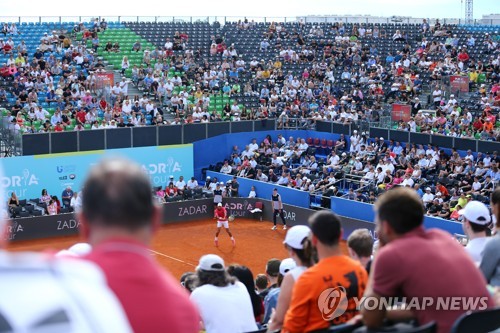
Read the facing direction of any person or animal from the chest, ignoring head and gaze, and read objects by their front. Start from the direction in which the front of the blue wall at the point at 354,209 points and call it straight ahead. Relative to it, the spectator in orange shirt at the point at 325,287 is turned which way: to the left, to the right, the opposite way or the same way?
to the right

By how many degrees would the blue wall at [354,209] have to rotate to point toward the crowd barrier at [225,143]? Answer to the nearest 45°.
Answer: approximately 90° to its right

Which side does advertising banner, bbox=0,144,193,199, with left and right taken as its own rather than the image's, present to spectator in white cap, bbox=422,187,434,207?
left

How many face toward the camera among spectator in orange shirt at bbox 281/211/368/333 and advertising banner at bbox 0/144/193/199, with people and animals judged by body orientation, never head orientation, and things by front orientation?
1

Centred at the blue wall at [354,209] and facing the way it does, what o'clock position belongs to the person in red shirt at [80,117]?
The person in red shirt is roughly at 2 o'clock from the blue wall.

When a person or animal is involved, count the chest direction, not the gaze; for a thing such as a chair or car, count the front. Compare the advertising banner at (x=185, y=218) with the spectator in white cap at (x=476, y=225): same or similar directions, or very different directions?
very different directions

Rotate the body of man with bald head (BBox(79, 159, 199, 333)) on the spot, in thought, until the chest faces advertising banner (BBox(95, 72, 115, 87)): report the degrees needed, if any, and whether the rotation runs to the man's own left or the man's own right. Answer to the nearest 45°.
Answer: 0° — they already face it

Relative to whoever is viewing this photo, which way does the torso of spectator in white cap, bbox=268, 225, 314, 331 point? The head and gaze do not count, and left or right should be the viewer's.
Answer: facing away from the viewer and to the left of the viewer

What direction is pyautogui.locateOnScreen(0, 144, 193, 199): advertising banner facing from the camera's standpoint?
toward the camera

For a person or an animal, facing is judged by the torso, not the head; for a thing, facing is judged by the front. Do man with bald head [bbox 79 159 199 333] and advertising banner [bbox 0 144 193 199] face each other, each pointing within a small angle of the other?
yes

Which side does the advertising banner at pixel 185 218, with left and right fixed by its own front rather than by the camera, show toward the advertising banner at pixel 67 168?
right

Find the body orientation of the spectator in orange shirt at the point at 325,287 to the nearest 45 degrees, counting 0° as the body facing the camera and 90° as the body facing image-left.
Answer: approximately 135°

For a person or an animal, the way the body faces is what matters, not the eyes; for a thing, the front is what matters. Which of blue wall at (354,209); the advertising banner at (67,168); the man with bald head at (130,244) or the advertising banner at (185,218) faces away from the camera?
the man with bald head

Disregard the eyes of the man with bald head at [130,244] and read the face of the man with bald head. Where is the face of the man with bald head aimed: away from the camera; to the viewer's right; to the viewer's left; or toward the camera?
away from the camera

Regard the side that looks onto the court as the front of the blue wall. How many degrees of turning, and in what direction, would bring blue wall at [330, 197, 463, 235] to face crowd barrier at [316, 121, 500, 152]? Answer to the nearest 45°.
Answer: approximately 135° to its right

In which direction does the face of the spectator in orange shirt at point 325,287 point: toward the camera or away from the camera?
away from the camera

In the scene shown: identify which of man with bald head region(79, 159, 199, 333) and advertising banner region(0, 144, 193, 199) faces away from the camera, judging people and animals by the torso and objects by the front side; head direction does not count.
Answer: the man with bald head

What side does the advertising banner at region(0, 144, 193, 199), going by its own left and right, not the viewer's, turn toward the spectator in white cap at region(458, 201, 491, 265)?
front

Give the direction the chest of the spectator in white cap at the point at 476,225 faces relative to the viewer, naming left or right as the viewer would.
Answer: facing away from the viewer and to the left of the viewer

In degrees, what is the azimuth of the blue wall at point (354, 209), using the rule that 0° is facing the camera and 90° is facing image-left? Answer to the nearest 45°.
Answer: approximately 45°

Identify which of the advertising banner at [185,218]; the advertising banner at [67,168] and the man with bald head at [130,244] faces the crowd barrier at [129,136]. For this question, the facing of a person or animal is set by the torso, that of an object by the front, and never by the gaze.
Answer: the man with bald head

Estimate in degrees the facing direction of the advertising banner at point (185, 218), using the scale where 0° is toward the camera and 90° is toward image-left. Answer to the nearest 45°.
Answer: approximately 0°
